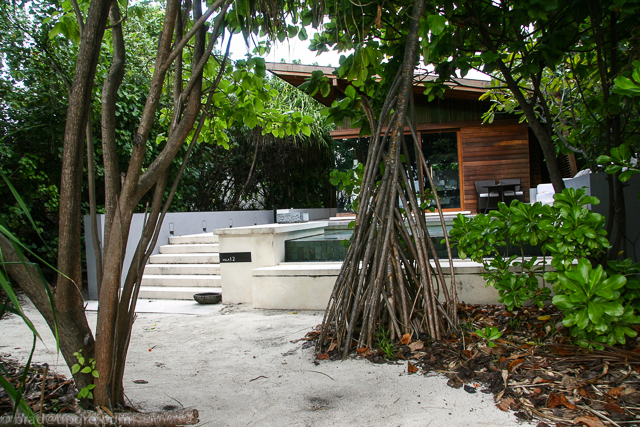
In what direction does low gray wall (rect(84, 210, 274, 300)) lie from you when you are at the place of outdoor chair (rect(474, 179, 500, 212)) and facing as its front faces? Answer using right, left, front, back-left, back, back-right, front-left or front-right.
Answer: back-right

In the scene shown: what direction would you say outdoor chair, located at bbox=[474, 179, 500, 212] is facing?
toward the camera

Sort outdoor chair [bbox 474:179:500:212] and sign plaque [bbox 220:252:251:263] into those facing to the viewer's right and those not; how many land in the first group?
1

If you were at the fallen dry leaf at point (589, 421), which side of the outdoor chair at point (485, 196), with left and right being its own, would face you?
front

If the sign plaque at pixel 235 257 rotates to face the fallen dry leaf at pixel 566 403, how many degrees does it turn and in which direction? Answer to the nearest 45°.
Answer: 0° — it already faces it
